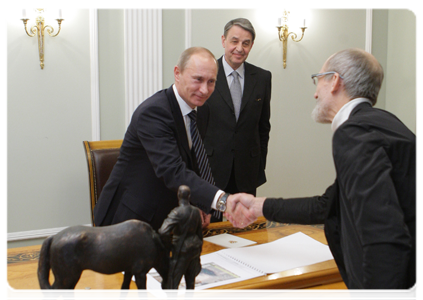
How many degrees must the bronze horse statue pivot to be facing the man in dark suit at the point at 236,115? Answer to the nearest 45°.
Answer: approximately 45° to its left

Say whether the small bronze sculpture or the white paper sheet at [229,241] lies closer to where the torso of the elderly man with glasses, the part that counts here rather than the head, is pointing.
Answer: the white paper sheet

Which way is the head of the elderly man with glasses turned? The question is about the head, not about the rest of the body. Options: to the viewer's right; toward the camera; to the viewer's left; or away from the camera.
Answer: to the viewer's left

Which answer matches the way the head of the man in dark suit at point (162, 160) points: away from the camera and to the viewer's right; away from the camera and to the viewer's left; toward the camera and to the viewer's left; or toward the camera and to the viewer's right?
toward the camera and to the viewer's right

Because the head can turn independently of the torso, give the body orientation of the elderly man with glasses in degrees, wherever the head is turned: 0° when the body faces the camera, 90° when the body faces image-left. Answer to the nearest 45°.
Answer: approximately 135°

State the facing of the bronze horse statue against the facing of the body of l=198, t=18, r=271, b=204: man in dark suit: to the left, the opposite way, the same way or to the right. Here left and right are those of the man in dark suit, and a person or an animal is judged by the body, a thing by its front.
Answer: to the left

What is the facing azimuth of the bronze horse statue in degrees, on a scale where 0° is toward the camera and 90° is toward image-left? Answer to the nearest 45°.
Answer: approximately 270°

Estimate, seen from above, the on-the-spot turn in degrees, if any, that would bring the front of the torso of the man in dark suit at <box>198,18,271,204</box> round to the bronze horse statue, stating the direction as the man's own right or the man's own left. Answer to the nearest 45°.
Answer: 0° — they already face it

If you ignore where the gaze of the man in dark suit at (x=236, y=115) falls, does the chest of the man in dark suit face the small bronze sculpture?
yes

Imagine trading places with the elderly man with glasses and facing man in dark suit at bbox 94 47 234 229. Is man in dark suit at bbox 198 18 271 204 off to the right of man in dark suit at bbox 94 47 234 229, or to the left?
right
